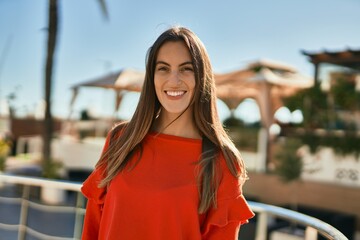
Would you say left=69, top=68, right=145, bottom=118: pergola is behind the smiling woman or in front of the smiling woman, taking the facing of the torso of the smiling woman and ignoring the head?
behind

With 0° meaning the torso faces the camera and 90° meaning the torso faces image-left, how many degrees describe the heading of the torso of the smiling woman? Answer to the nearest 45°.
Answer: approximately 0°

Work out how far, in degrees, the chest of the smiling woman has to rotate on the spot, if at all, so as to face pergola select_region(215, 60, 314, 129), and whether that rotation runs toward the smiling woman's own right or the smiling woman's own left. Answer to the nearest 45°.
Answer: approximately 180°

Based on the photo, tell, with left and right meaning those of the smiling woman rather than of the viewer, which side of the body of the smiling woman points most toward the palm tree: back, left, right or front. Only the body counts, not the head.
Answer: back
